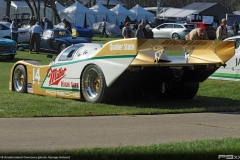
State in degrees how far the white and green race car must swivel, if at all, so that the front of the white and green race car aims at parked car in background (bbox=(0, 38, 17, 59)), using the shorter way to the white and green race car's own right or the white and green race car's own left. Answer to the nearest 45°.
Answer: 0° — it already faces it

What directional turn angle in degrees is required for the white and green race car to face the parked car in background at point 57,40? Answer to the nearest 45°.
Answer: approximately 45° to its right

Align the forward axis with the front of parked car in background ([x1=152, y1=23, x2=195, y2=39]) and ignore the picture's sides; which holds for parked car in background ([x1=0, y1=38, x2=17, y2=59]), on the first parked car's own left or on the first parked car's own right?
on the first parked car's own left

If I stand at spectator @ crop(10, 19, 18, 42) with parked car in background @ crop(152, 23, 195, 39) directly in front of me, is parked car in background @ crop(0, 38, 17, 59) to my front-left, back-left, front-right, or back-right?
back-right

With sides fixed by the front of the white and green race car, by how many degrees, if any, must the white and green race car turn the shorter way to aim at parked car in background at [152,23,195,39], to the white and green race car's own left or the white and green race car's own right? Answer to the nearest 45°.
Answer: approximately 45° to the white and green race car's own right

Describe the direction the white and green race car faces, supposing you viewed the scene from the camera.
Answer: facing away from the viewer and to the left of the viewer

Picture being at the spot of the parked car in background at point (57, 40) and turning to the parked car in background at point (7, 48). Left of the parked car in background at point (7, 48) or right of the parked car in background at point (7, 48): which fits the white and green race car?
left
